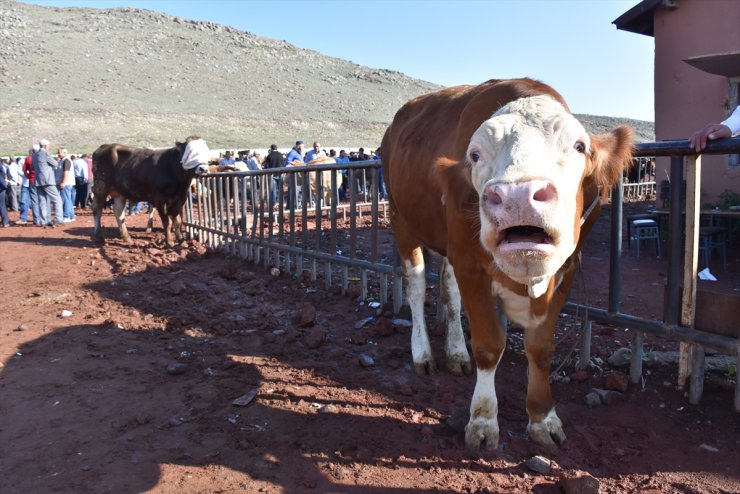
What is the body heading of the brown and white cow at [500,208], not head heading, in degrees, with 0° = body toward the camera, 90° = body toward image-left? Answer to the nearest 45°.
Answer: approximately 315°

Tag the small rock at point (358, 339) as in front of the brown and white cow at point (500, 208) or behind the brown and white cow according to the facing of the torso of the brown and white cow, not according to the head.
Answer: behind

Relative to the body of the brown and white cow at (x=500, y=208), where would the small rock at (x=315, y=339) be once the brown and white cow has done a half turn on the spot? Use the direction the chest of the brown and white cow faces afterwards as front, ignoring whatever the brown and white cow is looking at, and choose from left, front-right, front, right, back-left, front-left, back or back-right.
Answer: front

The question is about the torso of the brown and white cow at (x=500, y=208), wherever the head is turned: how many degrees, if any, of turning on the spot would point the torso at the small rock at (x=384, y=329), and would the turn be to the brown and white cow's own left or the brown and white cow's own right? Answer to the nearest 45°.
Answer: approximately 180°

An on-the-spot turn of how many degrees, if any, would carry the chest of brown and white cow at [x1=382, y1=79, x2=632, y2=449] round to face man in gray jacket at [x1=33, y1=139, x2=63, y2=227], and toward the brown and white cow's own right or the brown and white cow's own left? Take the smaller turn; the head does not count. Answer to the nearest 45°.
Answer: approximately 180°

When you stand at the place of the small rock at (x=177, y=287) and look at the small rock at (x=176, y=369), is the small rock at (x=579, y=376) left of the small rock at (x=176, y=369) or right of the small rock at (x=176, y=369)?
left

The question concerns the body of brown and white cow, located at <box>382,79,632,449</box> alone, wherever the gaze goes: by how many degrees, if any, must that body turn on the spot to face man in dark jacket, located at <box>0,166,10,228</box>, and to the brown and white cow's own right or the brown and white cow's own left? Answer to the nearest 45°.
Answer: approximately 180°
